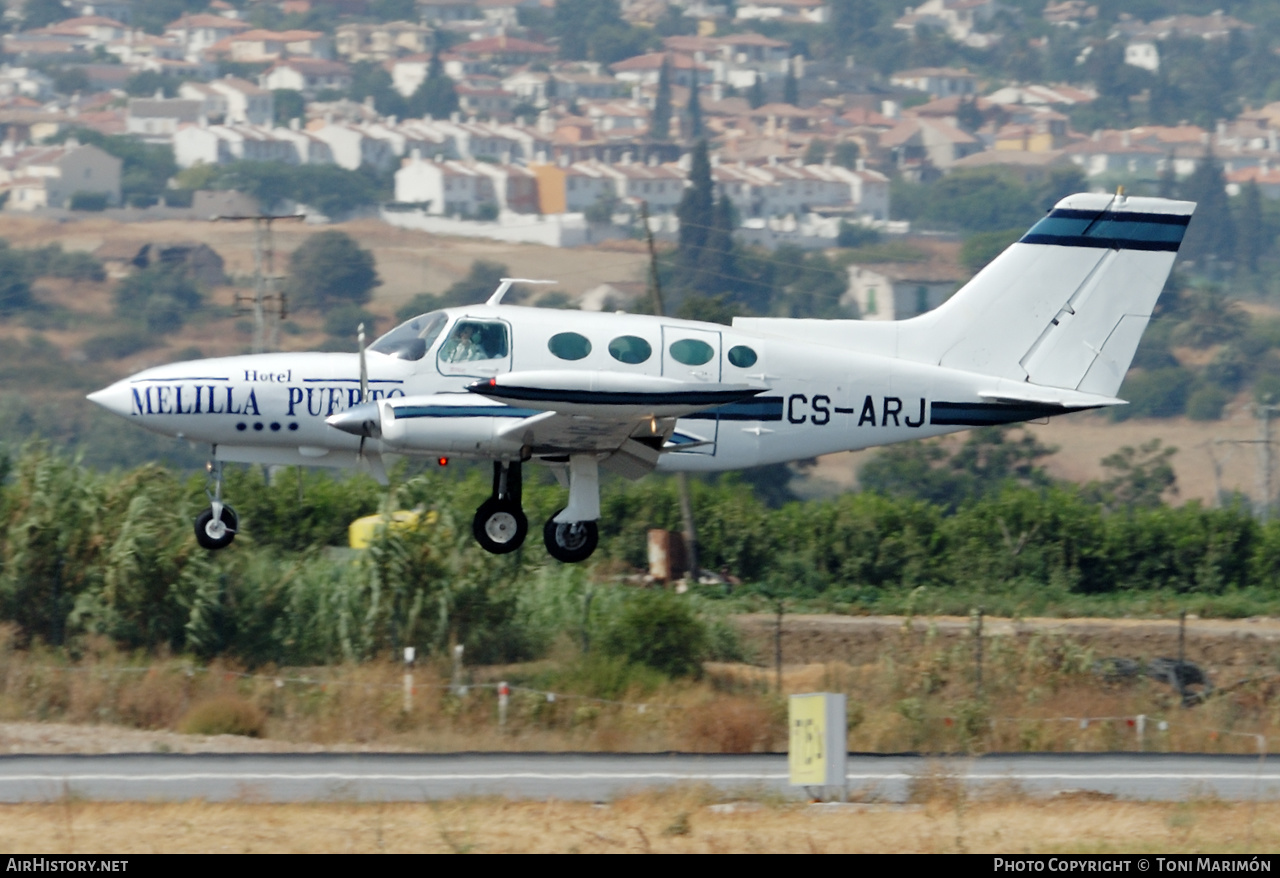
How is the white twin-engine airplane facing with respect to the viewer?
to the viewer's left

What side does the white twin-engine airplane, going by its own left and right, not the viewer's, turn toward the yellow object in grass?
right
